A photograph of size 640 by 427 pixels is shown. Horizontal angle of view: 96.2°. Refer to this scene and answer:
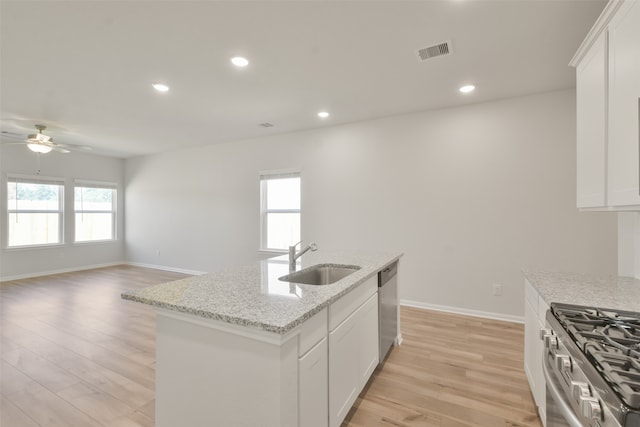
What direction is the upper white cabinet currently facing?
to the viewer's left

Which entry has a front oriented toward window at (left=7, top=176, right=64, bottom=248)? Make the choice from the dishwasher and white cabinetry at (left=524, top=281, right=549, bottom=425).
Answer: the white cabinetry

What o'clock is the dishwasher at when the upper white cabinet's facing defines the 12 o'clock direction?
The dishwasher is roughly at 12 o'clock from the upper white cabinet.

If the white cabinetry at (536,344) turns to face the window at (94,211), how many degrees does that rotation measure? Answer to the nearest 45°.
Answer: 0° — it already faces it

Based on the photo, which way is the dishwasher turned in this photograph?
to the viewer's right

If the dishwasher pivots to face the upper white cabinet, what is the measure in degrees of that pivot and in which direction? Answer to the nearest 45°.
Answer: approximately 45° to its right

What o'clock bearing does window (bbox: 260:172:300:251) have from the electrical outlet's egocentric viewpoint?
The window is roughly at 3 o'clock from the electrical outlet.

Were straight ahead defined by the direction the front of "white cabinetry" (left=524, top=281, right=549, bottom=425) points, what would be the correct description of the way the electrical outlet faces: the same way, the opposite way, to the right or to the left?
to the left

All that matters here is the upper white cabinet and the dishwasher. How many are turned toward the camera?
0

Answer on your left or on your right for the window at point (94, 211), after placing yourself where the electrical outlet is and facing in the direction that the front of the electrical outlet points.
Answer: on your right

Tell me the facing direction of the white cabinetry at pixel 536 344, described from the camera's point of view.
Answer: facing to the left of the viewer

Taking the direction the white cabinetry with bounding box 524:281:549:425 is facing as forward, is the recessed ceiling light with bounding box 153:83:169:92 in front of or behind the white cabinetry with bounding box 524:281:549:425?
in front

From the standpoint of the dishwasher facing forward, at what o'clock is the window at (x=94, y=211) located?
The window is roughly at 7 o'clock from the dishwasher.
